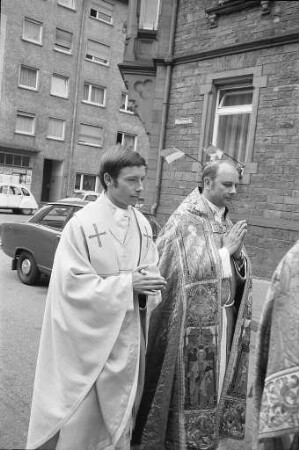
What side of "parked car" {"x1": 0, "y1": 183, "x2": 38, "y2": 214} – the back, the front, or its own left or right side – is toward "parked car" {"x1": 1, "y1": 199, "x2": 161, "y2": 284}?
left

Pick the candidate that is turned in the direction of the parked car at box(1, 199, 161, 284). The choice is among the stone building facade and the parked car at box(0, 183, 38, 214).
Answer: the stone building facade

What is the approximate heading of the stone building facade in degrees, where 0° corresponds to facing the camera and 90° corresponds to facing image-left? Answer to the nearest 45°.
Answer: approximately 45°

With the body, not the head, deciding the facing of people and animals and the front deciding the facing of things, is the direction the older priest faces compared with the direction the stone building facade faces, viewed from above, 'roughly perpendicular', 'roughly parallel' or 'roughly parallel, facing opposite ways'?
roughly perpendicular

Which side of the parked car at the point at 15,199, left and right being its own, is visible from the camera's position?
left

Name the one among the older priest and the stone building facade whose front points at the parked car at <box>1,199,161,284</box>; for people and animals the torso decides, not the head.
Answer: the stone building facade

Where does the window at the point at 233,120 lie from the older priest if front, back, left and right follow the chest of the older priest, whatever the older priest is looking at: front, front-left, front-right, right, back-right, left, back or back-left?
back-left

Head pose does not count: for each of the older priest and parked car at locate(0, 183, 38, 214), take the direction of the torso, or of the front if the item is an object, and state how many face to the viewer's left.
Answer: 1

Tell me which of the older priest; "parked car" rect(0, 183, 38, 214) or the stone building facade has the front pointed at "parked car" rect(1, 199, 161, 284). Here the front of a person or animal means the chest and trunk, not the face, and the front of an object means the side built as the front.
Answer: the stone building facade

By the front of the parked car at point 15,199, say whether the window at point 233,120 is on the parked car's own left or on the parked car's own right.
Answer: on the parked car's own left

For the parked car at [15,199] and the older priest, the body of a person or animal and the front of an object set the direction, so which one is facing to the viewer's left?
the parked car

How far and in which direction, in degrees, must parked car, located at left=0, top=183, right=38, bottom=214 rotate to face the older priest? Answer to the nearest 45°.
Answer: approximately 90° to its left
